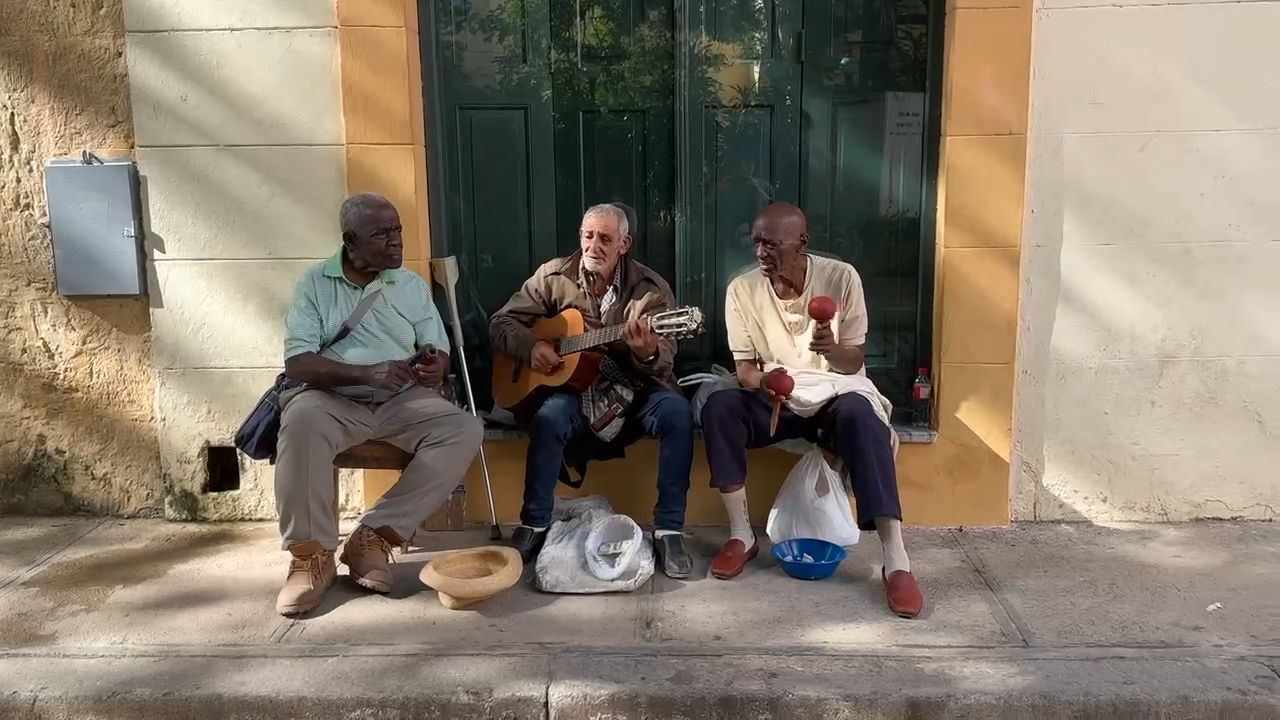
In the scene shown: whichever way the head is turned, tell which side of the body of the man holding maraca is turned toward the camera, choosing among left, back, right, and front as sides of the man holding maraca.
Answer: front

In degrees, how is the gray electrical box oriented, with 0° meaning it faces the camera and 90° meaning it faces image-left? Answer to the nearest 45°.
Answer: approximately 0°

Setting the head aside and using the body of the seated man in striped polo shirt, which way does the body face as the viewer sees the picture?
toward the camera

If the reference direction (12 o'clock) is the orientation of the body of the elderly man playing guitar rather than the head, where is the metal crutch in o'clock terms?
The metal crutch is roughly at 4 o'clock from the elderly man playing guitar.

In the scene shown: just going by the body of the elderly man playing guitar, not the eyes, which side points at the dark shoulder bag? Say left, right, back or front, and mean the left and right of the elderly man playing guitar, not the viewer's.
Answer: right

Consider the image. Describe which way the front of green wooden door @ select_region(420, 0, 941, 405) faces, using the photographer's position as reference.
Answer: facing the viewer

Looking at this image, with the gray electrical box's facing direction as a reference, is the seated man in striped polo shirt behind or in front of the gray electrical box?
in front

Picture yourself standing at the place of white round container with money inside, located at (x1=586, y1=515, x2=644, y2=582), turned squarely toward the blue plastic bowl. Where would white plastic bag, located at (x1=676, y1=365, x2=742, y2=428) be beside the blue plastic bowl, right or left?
left

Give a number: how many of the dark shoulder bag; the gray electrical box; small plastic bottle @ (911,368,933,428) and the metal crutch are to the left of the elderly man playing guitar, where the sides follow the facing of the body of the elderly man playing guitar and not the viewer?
1

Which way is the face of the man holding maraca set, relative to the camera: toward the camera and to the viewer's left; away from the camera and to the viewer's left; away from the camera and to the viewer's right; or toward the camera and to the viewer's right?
toward the camera and to the viewer's left

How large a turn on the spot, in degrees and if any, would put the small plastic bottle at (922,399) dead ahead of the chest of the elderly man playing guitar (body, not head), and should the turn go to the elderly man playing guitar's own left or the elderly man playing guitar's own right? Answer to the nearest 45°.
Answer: approximately 90° to the elderly man playing guitar's own left

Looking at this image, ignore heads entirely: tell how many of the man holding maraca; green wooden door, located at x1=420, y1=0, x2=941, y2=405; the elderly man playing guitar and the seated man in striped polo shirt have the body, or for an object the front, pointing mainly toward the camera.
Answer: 4

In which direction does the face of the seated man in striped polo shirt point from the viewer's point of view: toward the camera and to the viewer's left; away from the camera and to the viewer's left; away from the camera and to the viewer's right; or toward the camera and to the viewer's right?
toward the camera and to the viewer's right
